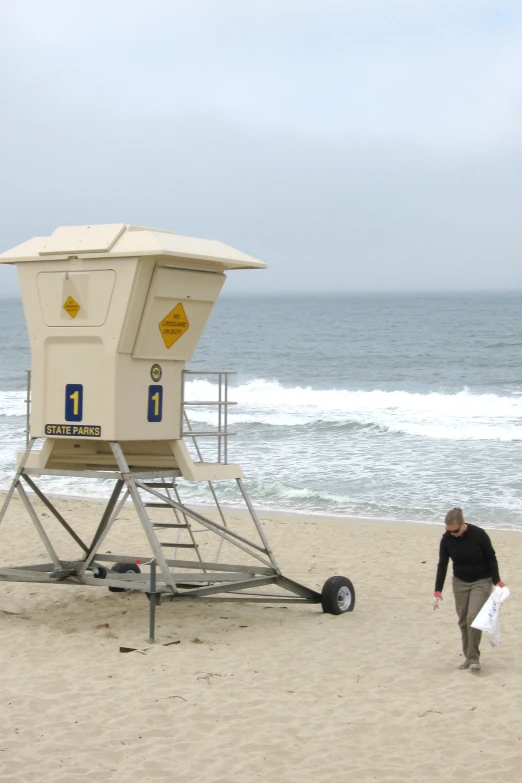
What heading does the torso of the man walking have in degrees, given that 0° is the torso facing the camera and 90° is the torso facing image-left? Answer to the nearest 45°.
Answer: approximately 45°

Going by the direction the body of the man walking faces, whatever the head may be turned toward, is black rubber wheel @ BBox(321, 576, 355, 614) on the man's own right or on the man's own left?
on the man's own right

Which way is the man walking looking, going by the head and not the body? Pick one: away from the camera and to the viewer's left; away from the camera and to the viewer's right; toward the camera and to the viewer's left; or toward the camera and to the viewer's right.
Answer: toward the camera and to the viewer's left

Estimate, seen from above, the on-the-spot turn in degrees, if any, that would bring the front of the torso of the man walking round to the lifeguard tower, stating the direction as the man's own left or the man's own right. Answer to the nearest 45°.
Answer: approximately 45° to the man's own right
